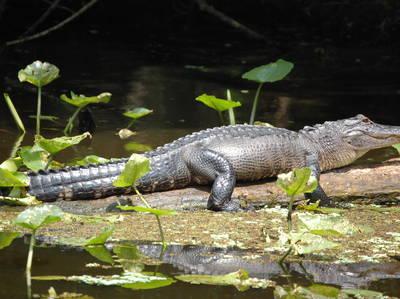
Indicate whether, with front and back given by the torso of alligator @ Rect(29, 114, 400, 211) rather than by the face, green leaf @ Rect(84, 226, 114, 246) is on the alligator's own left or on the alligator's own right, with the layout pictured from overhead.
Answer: on the alligator's own right

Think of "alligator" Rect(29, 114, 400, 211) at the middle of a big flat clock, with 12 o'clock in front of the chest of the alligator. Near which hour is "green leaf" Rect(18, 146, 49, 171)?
The green leaf is roughly at 6 o'clock from the alligator.

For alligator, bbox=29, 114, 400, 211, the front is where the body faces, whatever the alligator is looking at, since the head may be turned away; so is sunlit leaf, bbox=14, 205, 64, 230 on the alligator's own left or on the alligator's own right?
on the alligator's own right

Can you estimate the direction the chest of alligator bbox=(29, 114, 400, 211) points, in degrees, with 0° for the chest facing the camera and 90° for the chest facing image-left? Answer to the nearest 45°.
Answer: approximately 270°

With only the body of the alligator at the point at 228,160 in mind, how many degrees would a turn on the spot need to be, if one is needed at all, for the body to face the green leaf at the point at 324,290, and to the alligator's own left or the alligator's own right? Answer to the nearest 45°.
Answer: approximately 90° to the alligator's own right

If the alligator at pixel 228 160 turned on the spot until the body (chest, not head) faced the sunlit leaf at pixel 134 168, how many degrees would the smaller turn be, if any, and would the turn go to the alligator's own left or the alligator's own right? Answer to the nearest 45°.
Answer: approximately 135° to the alligator's own right

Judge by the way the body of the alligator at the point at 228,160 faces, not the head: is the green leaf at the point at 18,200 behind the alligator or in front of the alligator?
behind

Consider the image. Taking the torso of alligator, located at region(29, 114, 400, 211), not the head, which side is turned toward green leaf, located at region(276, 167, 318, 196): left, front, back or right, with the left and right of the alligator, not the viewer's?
right
